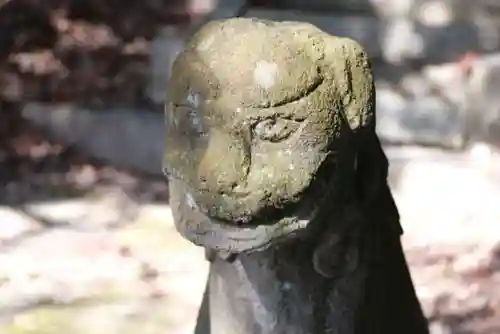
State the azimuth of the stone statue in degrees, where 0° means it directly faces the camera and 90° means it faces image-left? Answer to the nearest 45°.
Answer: approximately 45°
